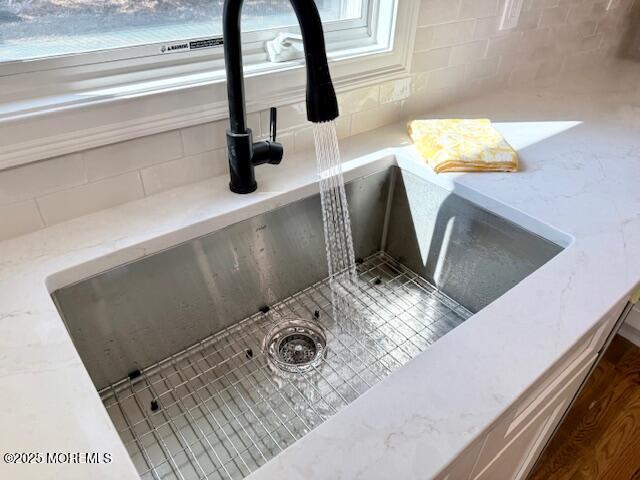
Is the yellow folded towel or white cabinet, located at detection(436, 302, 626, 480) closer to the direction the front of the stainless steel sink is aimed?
the white cabinet
